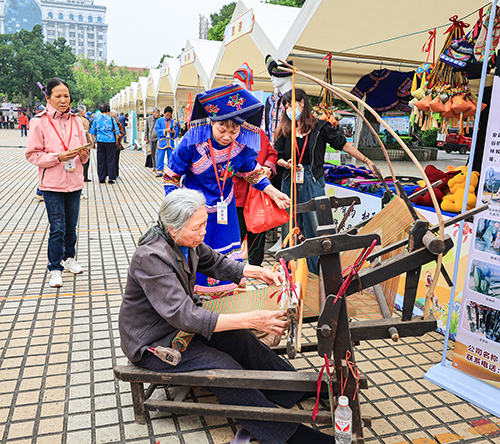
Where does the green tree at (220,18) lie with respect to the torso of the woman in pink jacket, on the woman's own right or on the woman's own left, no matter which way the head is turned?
on the woman's own left

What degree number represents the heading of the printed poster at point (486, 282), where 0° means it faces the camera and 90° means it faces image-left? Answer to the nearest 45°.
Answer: approximately 45°

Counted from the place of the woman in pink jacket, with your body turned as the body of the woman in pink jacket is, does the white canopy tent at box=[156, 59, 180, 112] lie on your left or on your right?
on your left

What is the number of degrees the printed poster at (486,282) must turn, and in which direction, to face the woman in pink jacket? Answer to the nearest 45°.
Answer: approximately 45° to its right

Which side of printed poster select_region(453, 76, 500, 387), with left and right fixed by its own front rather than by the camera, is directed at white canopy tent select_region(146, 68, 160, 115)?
right

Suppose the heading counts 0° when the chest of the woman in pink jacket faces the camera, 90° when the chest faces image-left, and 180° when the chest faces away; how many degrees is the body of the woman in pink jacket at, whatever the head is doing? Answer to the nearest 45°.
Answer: approximately 315°

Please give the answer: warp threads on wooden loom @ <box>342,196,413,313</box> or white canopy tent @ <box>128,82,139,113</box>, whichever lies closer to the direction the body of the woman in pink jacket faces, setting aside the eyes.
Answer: the warp threads on wooden loom

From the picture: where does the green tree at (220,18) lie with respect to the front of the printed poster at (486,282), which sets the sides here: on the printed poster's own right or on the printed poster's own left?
on the printed poster's own right

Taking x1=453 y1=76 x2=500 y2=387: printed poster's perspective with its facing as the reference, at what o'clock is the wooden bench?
The wooden bench is roughly at 12 o'clock from the printed poster.

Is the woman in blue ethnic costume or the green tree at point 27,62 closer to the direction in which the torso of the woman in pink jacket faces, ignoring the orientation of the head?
the woman in blue ethnic costume
